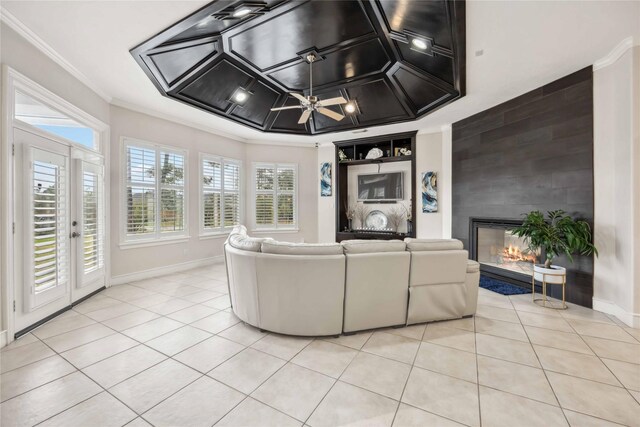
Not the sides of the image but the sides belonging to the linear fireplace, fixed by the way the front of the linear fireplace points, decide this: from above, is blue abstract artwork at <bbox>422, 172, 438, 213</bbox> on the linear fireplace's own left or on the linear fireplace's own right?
on the linear fireplace's own right

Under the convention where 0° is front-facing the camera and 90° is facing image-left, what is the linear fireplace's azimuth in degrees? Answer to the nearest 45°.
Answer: approximately 45°

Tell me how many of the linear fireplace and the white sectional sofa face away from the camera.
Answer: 1

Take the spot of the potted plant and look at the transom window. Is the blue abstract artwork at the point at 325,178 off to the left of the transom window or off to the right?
right

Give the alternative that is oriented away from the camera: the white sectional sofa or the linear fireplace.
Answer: the white sectional sofa

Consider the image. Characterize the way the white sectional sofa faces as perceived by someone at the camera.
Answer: facing away from the viewer

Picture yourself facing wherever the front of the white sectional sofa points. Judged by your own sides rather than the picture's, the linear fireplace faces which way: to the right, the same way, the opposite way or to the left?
to the left

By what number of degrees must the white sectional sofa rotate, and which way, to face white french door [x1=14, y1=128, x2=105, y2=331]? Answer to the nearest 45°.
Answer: approximately 90° to its left

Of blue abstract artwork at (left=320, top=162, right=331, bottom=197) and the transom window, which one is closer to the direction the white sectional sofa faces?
the blue abstract artwork

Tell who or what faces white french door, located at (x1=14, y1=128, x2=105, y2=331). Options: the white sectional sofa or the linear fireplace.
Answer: the linear fireplace

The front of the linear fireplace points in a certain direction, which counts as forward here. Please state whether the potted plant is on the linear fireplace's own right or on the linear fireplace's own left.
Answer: on the linear fireplace's own left
